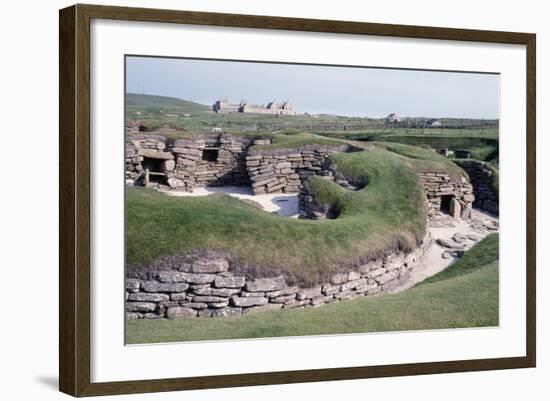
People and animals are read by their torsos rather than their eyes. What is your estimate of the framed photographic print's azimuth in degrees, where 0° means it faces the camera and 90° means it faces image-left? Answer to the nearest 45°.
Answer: approximately 315°
